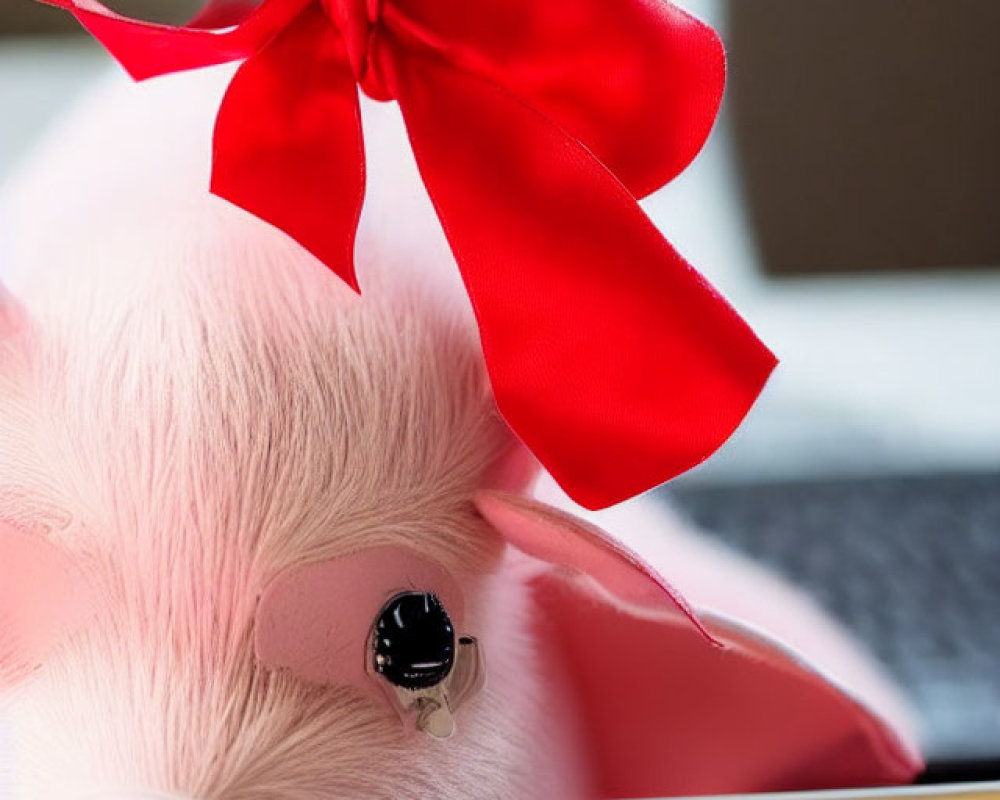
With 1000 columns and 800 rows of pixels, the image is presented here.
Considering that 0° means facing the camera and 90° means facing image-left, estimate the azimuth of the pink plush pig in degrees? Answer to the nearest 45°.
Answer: approximately 0°
